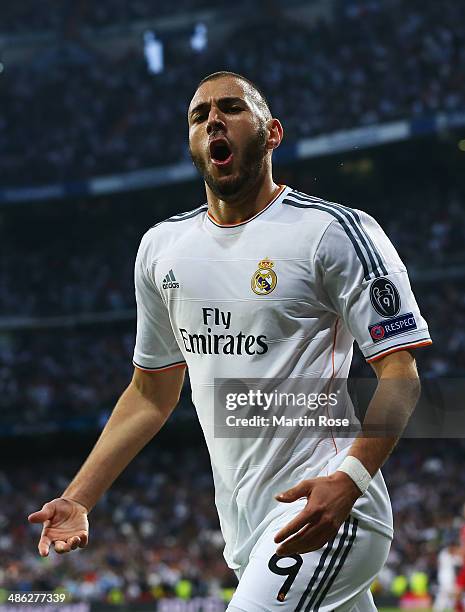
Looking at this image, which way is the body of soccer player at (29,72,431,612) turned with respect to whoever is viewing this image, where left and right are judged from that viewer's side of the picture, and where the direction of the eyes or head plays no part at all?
facing the viewer and to the left of the viewer

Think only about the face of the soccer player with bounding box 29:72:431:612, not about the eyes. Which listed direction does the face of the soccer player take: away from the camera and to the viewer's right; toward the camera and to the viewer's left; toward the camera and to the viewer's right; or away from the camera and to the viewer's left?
toward the camera and to the viewer's left
